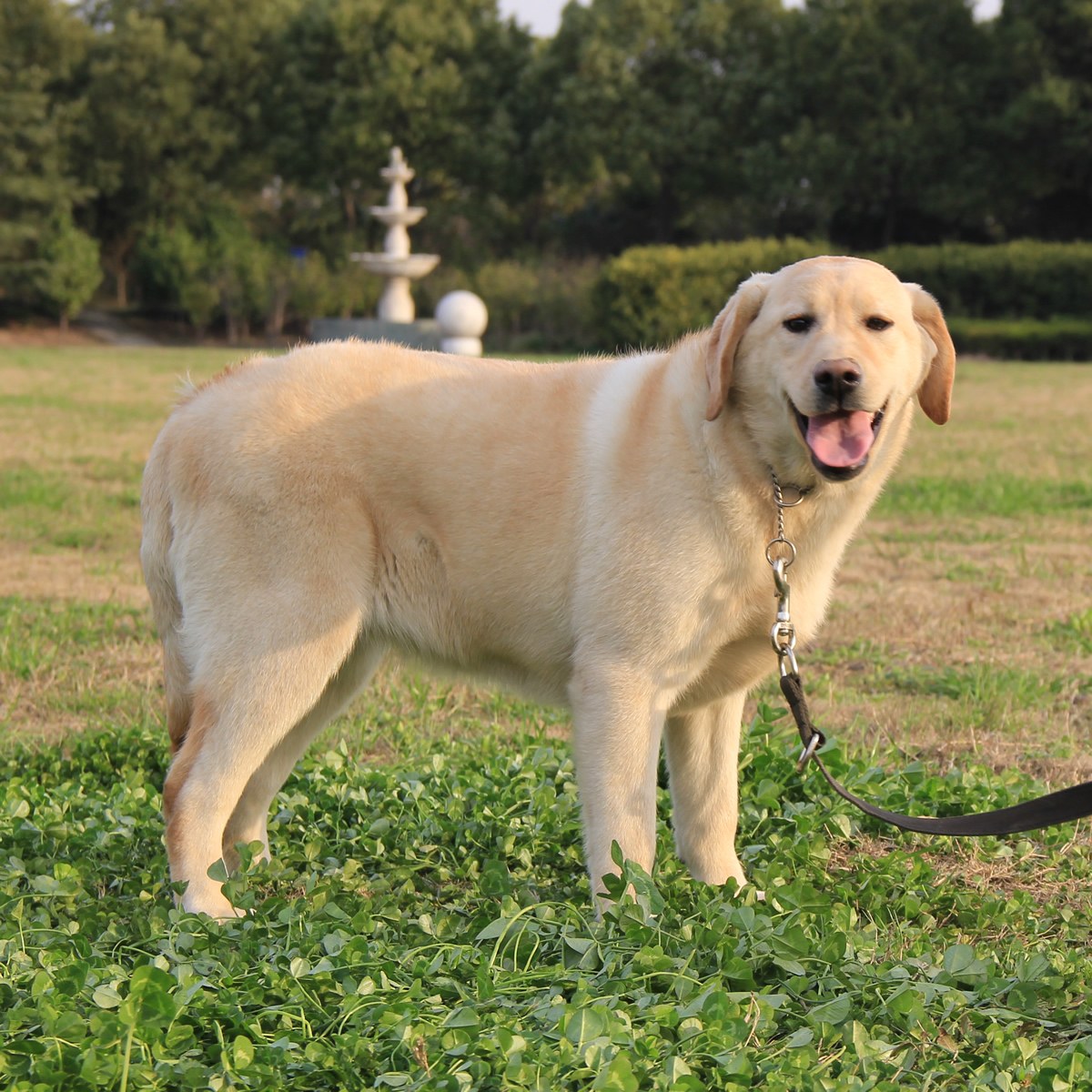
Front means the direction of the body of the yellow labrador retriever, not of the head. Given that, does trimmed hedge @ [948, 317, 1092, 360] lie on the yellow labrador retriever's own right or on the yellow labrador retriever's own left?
on the yellow labrador retriever's own left

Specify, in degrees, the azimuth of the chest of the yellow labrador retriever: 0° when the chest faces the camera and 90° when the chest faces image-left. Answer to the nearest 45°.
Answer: approximately 270°

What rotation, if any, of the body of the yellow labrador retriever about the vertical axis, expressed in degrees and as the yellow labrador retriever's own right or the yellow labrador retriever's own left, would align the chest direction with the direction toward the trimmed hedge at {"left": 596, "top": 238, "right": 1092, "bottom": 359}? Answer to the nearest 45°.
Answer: approximately 90° to the yellow labrador retriever's own left

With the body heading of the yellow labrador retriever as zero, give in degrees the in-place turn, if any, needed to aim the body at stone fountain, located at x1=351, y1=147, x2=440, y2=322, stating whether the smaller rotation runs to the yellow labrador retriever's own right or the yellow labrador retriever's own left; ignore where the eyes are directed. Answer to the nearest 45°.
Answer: approximately 90° to the yellow labrador retriever's own left

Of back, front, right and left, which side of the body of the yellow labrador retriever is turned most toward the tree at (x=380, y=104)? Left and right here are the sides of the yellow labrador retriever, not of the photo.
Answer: left

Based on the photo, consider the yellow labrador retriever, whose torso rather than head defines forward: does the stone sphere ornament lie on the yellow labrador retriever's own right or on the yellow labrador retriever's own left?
on the yellow labrador retriever's own left

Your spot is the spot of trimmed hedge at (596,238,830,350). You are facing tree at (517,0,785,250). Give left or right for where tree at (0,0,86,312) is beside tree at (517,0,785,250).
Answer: left
